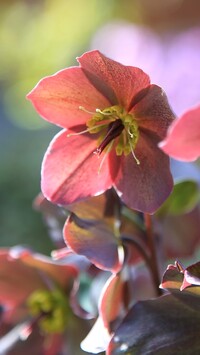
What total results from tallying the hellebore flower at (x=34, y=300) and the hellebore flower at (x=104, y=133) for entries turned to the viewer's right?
0

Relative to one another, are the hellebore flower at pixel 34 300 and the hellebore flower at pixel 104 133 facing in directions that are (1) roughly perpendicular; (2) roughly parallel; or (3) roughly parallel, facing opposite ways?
roughly parallel

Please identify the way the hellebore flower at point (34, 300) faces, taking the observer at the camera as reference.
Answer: facing the viewer and to the left of the viewer
